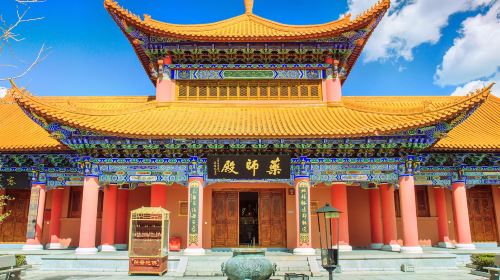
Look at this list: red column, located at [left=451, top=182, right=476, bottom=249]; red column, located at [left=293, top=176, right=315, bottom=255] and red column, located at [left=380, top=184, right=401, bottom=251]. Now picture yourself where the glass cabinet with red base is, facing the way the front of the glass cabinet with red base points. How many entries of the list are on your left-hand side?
3

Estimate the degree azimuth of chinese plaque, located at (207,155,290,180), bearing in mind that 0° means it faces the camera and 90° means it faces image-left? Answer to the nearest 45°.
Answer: approximately 0°

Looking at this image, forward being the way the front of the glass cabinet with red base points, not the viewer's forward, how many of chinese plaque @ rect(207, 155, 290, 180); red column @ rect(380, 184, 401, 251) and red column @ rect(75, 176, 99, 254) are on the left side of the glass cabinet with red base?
2

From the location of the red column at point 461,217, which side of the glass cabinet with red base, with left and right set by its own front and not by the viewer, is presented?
left

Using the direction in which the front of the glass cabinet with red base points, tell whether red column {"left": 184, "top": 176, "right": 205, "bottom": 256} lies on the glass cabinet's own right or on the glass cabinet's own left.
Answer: on the glass cabinet's own left

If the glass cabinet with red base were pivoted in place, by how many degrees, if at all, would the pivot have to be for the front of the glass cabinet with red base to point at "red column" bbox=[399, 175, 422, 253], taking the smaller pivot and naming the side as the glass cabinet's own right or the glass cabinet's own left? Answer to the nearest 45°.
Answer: approximately 90° to the glass cabinet's own left

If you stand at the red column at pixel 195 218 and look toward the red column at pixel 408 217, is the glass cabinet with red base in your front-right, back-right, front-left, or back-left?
back-right

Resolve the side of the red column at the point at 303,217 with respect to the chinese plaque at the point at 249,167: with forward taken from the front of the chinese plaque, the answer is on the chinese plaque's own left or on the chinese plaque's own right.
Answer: on the chinese plaque's own left

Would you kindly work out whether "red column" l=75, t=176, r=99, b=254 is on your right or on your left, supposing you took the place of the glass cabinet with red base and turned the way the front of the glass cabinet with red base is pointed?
on your right

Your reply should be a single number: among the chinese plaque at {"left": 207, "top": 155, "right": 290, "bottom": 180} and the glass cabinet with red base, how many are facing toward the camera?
2

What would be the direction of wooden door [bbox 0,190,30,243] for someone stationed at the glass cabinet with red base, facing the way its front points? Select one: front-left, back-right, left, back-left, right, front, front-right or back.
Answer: back-right
